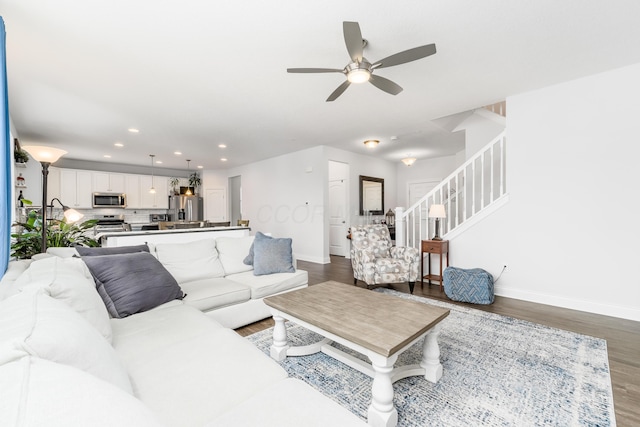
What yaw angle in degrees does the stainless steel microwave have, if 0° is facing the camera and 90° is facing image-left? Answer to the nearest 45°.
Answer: approximately 0°

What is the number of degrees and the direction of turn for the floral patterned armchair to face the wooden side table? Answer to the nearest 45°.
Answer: approximately 90° to its left

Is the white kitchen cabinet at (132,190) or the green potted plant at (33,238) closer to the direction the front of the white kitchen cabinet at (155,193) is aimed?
the green potted plant

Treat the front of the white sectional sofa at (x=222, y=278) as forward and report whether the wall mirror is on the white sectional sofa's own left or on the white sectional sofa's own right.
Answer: on the white sectional sofa's own left

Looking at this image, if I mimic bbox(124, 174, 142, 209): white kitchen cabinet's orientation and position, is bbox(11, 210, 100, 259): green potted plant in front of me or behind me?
in front

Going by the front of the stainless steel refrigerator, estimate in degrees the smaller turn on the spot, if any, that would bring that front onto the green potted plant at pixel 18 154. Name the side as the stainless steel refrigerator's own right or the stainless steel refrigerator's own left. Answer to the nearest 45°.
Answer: approximately 45° to the stainless steel refrigerator's own right

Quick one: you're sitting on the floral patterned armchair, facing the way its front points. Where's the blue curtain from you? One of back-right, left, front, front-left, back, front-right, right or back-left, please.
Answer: right

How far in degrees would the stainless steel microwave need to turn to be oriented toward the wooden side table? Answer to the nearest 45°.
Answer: approximately 45° to its left

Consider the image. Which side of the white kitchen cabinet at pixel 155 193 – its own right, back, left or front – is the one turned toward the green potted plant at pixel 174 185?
left
